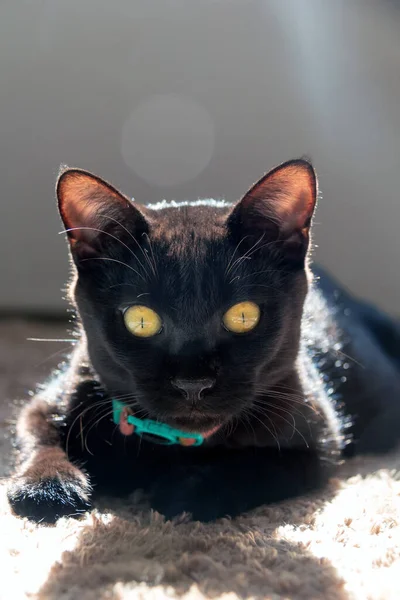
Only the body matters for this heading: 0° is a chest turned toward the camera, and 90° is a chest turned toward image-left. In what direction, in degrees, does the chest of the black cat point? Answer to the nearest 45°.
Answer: approximately 0°
